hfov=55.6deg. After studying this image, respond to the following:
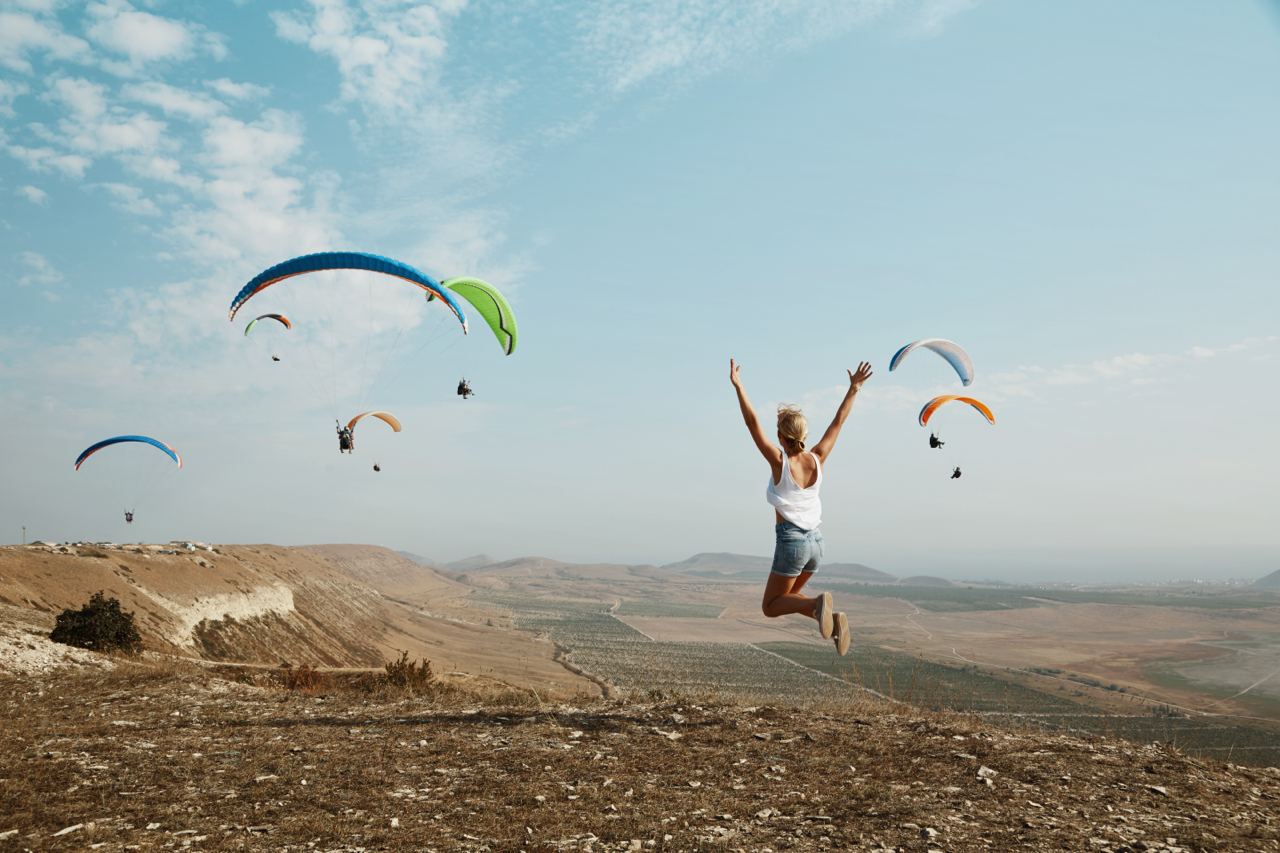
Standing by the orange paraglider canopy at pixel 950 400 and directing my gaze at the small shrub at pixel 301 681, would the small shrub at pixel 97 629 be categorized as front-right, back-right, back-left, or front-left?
front-right

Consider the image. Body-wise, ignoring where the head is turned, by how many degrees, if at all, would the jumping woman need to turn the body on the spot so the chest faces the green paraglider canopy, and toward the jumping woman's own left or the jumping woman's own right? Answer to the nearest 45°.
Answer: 0° — they already face it

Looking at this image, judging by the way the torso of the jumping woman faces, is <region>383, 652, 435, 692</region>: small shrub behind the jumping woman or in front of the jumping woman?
in front

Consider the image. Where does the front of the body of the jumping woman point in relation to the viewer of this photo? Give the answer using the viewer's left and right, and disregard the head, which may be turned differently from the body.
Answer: facing away from the viewer and to the left of the viewer

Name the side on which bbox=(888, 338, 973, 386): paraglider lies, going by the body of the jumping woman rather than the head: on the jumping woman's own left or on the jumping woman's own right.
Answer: on the jumping woman's own right
